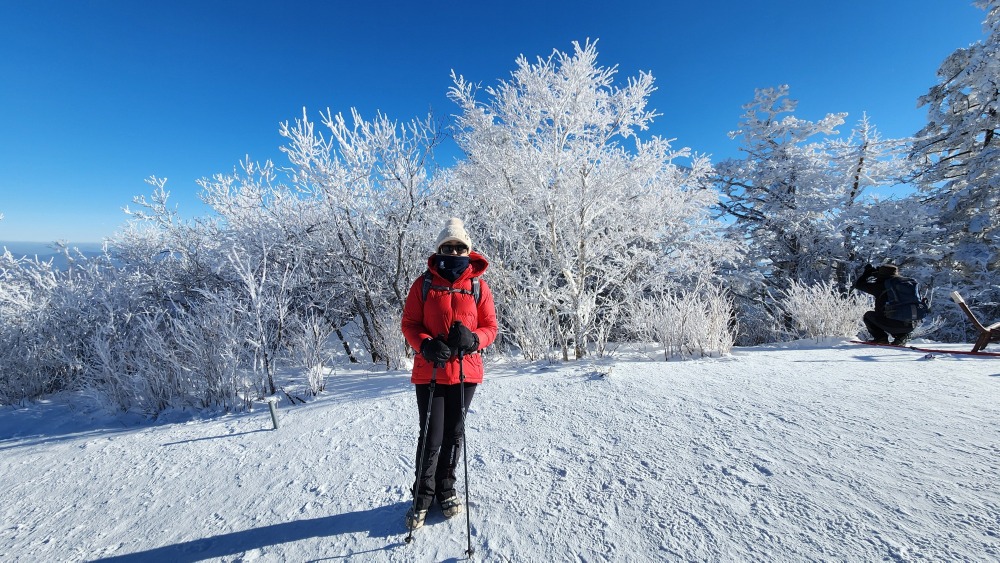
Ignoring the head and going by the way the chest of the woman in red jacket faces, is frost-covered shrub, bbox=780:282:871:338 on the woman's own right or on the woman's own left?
on the woman's own left

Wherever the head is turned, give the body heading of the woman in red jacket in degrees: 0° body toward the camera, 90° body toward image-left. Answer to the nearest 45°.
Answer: approximately 0°

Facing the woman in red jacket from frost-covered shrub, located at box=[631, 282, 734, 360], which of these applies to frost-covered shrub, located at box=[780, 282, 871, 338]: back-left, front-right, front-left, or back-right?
back-left

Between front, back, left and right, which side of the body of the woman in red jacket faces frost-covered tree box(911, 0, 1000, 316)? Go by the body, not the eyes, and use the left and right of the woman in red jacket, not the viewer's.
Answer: left

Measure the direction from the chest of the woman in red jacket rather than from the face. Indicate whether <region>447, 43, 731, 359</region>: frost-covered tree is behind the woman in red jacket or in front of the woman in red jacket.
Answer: behind

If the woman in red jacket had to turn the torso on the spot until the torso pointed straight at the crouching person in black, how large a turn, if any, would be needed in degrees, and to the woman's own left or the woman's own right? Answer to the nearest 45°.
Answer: approximately 90° to the woman's own left

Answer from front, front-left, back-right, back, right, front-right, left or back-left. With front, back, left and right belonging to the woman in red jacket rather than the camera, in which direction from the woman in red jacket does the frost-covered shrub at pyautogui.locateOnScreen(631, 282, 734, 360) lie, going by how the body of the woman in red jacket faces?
back-left
